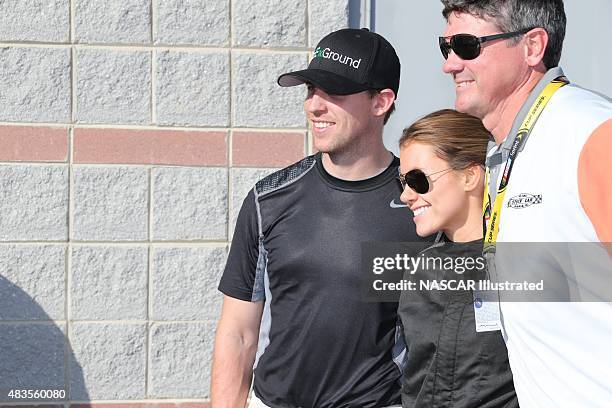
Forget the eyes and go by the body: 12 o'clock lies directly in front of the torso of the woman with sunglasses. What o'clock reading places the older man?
The older man is roughly at 8 o'clock from the woman with sunglasses.

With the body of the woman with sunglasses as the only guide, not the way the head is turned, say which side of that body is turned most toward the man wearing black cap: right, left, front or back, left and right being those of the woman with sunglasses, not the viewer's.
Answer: right

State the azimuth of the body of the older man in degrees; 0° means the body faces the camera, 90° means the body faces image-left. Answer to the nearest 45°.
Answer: approximately 45°

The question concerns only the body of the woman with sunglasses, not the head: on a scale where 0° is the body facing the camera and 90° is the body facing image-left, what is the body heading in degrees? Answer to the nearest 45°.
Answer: approximately 45°
